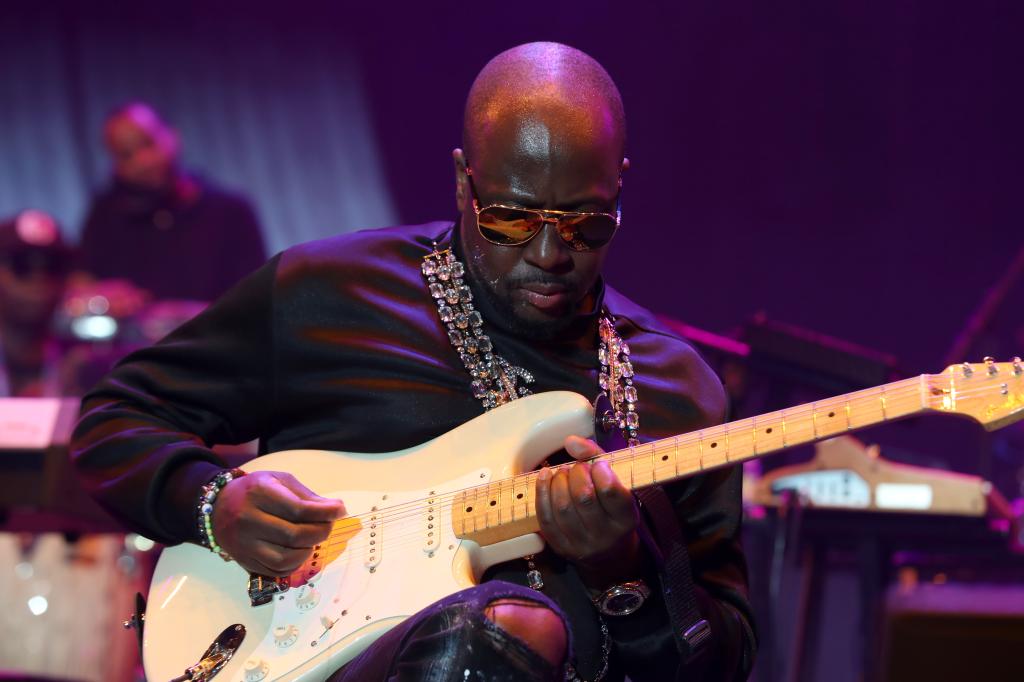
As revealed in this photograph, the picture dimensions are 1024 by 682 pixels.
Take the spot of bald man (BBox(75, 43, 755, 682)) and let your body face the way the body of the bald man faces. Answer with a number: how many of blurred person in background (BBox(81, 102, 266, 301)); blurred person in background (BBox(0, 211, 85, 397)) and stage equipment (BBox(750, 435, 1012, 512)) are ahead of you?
0

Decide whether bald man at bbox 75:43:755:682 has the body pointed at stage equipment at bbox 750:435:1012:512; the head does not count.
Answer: no

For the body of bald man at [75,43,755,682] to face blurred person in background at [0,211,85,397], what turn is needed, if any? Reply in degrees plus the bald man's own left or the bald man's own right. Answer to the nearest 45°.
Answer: approximately 135° to the bald man's own right

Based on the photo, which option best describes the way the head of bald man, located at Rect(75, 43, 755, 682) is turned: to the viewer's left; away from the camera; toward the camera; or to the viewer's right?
toward the camera

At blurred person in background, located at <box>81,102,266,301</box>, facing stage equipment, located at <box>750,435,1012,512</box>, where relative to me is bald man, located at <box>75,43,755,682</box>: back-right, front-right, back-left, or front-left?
front-right

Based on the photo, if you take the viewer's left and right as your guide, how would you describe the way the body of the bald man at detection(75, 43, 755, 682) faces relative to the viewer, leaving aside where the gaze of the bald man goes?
facing the viewer

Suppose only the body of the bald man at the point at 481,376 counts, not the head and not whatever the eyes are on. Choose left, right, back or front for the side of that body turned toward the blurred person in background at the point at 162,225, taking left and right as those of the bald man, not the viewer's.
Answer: back
